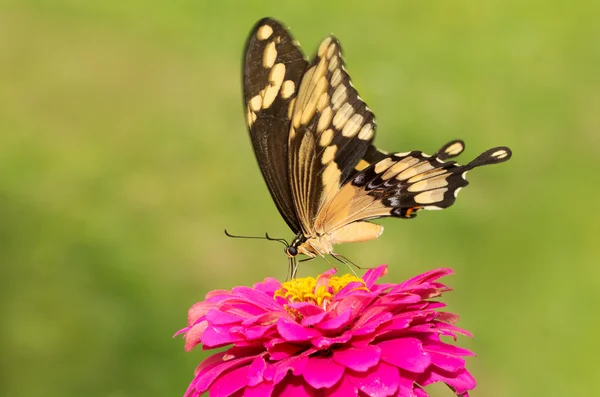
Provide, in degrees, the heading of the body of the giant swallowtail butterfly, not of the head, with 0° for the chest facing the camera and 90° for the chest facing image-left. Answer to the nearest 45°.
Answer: approximately 90°
